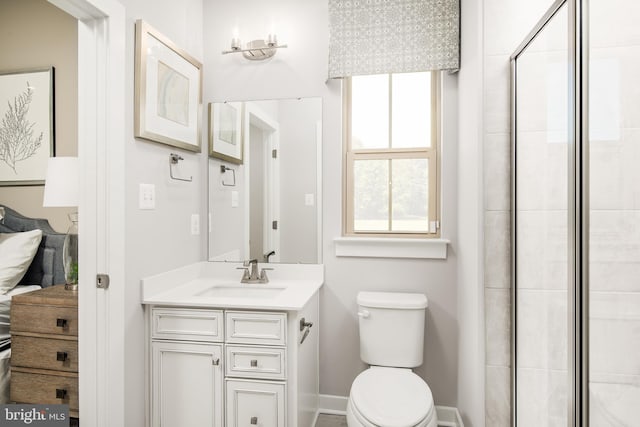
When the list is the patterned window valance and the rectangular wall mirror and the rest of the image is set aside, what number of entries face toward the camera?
2

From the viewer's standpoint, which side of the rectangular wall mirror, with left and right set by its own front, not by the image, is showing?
front

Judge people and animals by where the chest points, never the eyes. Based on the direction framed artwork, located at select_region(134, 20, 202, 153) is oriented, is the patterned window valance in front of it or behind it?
in front

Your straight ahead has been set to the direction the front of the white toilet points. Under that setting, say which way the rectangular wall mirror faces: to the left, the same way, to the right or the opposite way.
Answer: the same way

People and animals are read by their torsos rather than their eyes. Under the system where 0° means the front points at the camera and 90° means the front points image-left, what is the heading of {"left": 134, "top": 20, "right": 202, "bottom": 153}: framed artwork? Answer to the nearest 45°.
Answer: approximately 315°

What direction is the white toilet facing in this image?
toward the camera

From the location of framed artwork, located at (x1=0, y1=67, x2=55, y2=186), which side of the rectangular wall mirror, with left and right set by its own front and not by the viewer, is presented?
right

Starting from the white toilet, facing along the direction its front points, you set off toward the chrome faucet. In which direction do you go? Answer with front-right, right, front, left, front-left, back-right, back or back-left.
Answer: right

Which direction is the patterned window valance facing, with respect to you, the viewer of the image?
facing the viewer

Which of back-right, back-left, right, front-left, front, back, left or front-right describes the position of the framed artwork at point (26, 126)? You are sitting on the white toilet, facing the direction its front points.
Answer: right

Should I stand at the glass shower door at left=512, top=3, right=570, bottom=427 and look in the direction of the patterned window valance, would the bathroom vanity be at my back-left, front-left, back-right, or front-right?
front-left

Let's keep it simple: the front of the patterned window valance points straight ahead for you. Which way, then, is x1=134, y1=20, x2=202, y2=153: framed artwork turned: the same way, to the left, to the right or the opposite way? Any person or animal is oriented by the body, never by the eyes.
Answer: to the left

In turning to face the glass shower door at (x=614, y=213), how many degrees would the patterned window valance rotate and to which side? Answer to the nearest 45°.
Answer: approximately 45° to its left

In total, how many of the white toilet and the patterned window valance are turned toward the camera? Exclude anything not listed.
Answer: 2

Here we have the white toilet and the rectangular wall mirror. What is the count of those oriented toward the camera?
2

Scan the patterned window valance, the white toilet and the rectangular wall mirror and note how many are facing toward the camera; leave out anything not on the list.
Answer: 3

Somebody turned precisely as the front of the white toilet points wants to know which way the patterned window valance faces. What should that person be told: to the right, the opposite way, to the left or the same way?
the same way

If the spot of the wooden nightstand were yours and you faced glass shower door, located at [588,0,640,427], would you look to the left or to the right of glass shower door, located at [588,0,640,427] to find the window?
left
